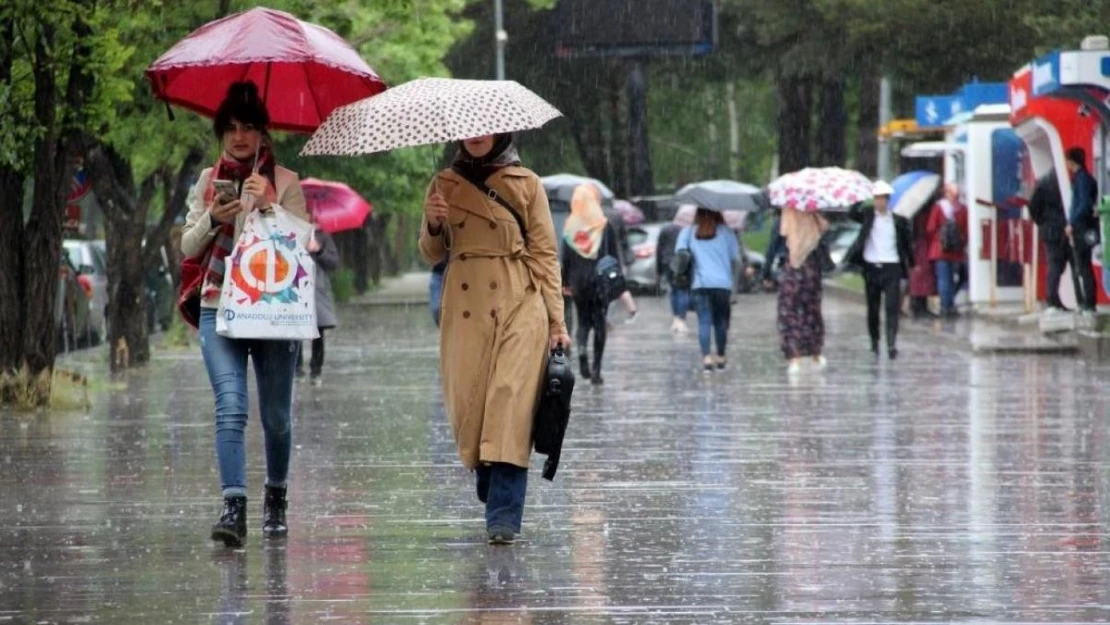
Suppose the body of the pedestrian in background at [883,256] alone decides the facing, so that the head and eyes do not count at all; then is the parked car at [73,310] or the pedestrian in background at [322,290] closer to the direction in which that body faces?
the pedestrian in background

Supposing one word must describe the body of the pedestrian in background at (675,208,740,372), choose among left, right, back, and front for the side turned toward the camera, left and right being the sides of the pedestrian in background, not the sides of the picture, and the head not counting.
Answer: back

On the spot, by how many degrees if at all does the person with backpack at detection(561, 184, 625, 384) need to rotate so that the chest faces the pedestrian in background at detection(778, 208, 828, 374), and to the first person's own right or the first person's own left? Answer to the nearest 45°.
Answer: approximately 45° to the first person's own right

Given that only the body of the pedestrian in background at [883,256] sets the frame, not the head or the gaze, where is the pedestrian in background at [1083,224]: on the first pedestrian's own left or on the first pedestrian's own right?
on the first pedestrian's own left

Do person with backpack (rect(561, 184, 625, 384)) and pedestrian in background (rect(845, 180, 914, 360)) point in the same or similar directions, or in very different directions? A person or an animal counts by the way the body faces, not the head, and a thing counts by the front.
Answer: very different directions

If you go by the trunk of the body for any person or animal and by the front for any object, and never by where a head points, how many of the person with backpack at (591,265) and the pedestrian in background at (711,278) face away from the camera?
2

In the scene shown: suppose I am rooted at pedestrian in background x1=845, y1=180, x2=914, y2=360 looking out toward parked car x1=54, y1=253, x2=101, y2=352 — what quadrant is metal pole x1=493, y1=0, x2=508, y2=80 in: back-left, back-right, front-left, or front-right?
front-right

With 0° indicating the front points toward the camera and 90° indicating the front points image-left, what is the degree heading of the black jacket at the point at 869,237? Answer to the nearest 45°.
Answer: approximately 0°

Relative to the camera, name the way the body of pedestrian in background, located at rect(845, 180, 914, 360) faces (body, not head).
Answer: toward the camera

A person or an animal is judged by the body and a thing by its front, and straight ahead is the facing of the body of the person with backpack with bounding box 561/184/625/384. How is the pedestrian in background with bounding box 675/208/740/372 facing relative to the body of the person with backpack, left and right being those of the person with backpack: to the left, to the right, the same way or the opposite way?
the same way

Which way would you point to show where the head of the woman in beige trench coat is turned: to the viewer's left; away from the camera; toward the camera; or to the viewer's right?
toward the camera

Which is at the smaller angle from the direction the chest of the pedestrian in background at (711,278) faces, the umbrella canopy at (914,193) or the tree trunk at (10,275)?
the umbrella canopy

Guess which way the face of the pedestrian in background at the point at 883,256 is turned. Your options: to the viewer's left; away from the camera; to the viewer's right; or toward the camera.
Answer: toward the camera

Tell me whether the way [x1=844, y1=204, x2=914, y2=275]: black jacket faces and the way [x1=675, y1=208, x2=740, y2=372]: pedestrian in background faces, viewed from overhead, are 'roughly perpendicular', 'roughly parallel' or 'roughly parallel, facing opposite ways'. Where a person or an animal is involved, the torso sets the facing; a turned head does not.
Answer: roughly parallel, facing opposite ways
